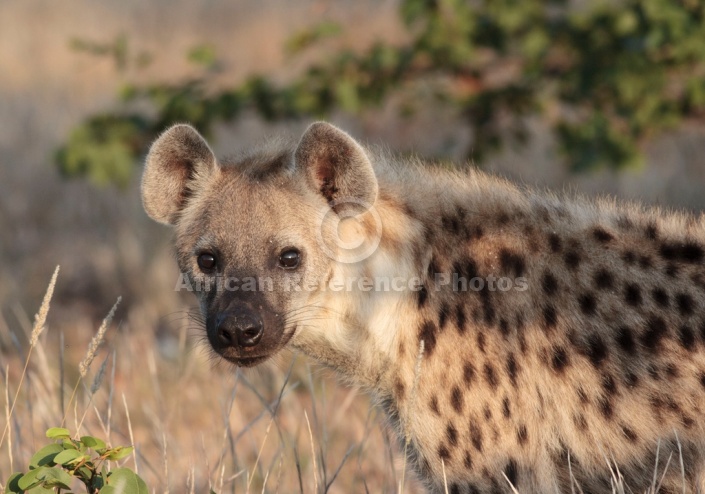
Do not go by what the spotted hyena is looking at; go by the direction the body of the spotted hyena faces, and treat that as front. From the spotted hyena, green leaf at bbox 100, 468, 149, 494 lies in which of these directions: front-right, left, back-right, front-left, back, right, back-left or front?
front-left

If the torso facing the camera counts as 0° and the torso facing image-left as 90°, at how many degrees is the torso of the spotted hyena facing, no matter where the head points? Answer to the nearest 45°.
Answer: approximately 90°

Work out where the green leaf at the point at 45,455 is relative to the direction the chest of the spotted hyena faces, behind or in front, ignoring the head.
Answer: in front

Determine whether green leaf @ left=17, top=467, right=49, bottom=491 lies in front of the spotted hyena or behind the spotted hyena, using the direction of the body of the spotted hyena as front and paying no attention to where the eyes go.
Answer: in front

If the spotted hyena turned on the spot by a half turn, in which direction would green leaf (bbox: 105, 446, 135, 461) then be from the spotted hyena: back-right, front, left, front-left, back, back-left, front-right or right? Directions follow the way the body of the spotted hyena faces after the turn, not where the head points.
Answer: back-right

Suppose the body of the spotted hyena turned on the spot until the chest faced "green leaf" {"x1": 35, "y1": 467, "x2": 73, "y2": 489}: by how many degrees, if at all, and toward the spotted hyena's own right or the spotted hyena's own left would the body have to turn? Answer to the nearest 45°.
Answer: approximately 45° to the spotted hyena's own left
